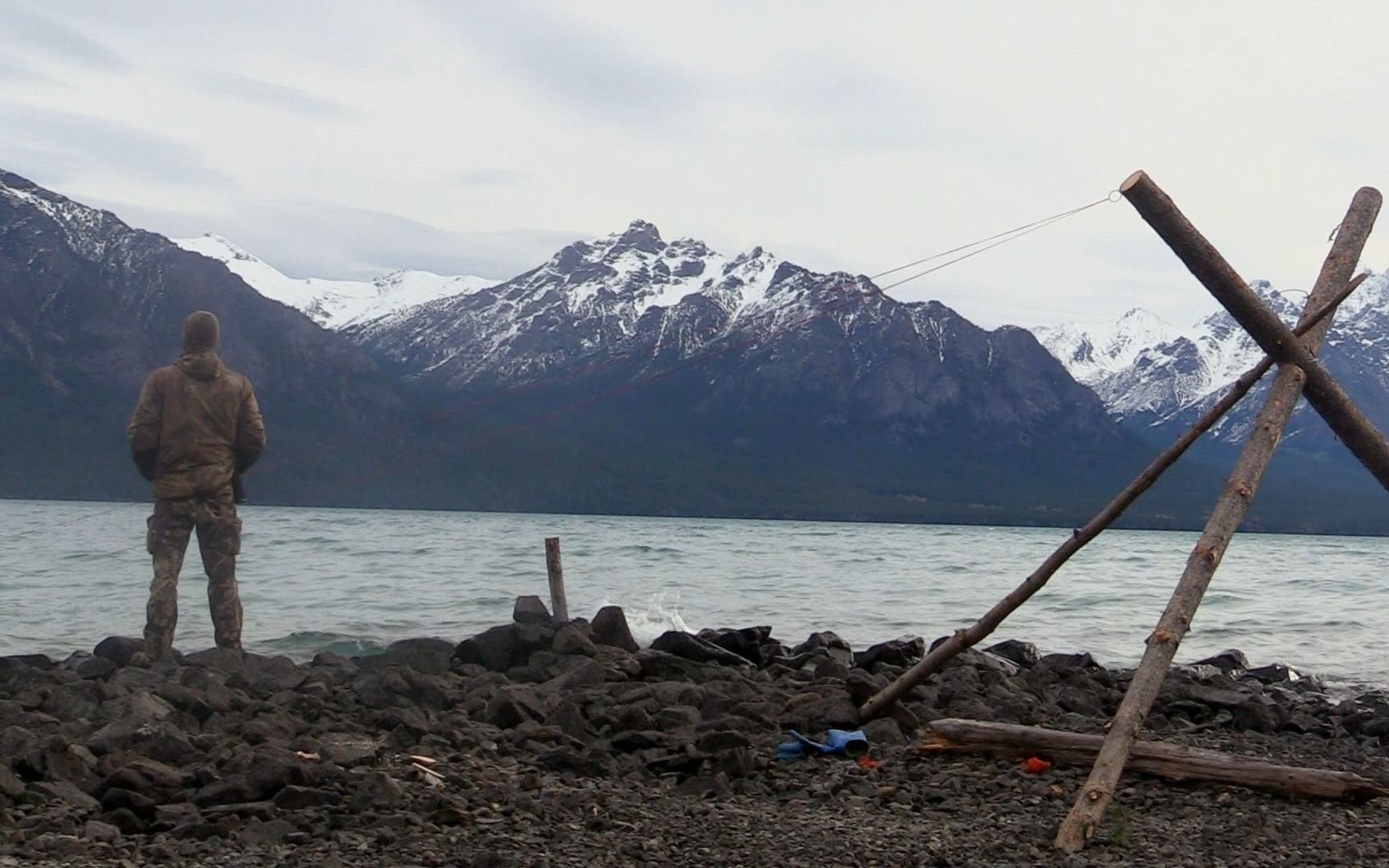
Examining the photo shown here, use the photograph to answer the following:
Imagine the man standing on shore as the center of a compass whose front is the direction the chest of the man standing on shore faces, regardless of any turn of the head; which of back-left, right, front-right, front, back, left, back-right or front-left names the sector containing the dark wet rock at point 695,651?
right

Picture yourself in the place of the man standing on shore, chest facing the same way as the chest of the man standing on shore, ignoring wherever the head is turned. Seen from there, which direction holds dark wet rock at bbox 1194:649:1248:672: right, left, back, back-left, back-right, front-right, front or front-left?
right

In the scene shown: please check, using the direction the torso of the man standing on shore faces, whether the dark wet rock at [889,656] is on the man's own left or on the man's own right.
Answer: on the man's own right

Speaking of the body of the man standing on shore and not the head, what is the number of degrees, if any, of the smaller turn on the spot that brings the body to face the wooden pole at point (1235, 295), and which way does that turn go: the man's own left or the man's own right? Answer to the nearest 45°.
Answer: approximately 135° to the man's own right

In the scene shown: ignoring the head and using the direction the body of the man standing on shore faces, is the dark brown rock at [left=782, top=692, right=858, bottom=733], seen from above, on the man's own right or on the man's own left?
on the man's own right

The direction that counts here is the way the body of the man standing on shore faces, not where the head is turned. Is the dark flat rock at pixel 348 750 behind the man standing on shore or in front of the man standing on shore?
behind

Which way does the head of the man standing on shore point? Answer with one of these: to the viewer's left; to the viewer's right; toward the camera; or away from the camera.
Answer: away from the camera

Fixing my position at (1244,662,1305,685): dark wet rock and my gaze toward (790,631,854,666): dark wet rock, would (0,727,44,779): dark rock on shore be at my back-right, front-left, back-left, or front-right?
front-left

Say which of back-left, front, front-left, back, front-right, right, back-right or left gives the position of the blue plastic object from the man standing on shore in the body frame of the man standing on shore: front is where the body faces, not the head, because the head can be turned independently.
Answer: back-right

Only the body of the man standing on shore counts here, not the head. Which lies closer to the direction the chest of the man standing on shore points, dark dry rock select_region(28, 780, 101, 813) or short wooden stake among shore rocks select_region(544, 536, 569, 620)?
the short wooden stake among shore rocks

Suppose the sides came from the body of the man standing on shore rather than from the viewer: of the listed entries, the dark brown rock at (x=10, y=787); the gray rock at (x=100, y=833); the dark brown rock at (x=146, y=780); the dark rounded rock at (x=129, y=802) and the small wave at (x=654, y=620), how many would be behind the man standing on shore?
4

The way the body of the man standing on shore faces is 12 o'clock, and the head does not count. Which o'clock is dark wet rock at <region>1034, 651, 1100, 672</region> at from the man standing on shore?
The dark wet rock is roughly at 3 o'clock from the man standing on shore.

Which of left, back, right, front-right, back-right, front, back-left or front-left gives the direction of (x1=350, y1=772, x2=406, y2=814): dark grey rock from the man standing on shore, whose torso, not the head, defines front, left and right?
back

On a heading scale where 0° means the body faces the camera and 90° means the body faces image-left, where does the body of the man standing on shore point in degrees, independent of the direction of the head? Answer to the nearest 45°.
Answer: approximately 180°

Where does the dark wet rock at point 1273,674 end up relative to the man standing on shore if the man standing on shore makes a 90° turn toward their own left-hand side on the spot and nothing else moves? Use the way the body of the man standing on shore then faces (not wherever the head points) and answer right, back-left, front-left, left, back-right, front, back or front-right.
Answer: back

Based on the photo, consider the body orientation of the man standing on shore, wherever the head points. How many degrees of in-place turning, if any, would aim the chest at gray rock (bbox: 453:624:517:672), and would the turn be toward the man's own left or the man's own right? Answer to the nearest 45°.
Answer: approximately 90° to the man's own right

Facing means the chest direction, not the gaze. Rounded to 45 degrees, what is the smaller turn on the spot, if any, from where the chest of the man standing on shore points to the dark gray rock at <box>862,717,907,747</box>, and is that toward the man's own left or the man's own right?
approximately 135° to the man's own right
